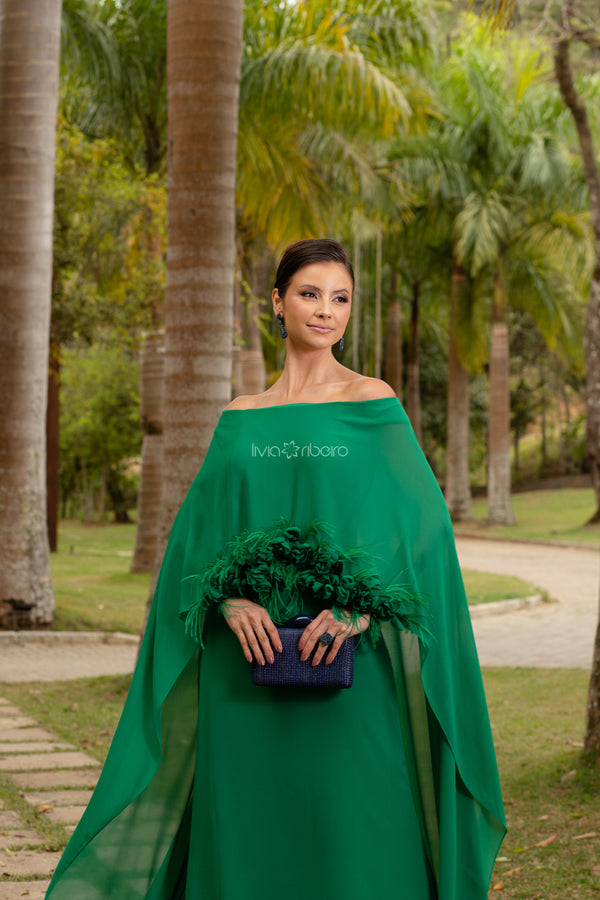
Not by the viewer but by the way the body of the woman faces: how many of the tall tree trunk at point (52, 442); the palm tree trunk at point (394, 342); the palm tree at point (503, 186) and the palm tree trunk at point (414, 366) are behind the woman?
4

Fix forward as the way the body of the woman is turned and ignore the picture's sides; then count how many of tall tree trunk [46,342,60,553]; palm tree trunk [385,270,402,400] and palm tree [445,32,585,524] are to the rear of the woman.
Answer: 3

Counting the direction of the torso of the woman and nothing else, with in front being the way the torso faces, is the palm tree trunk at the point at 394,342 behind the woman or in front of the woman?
behind

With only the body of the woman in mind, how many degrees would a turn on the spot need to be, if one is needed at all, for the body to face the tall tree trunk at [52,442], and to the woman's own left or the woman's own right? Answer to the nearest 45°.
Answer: approximately 180°

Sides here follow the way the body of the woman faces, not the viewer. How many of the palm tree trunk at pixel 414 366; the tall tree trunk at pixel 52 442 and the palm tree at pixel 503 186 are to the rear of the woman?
3

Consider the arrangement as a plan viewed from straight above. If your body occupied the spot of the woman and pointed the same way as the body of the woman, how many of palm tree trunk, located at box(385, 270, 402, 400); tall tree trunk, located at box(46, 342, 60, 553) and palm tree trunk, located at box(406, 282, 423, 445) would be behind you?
3

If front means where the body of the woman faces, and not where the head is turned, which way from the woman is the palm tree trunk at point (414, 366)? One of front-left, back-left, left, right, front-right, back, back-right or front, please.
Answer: back

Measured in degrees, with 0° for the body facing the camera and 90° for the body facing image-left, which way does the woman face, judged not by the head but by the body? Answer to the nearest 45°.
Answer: approximately 0°

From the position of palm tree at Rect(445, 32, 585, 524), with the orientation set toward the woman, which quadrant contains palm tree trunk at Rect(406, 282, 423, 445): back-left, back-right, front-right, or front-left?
back-right

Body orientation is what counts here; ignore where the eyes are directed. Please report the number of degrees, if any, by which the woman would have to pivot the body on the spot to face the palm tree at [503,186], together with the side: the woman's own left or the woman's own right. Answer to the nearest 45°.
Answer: approximately 180°
